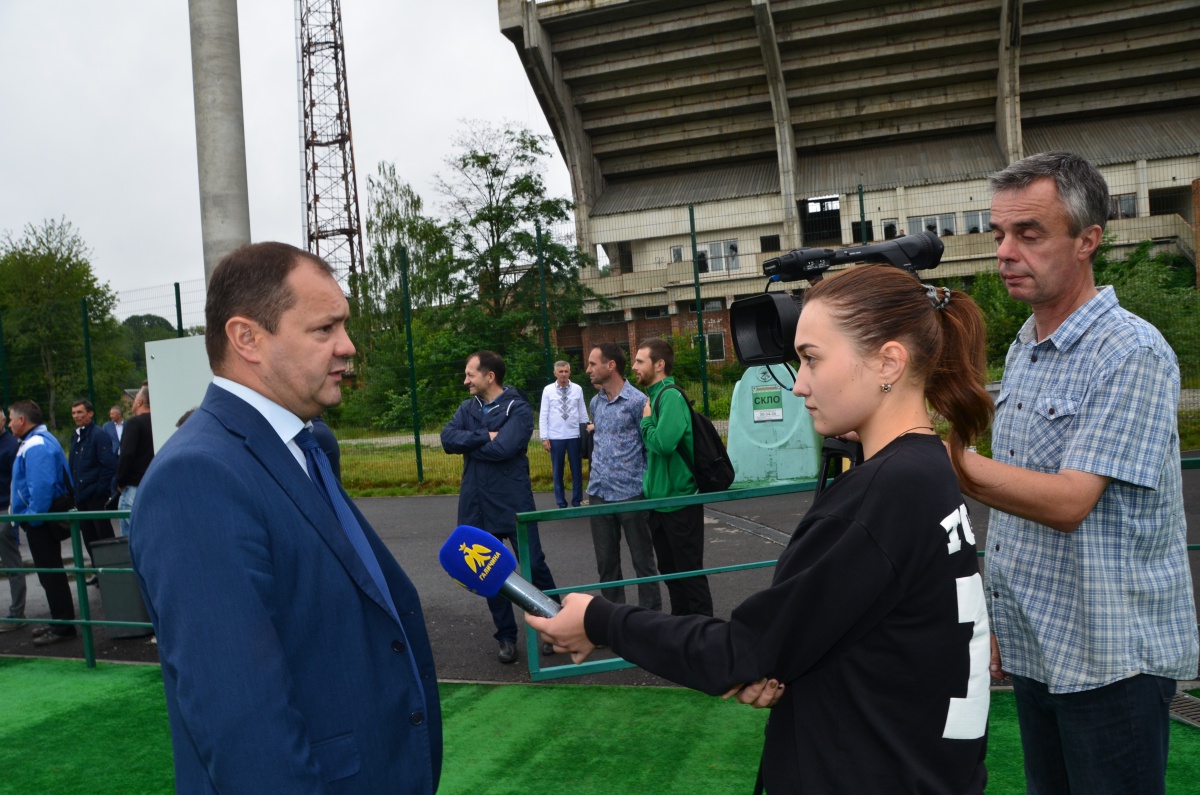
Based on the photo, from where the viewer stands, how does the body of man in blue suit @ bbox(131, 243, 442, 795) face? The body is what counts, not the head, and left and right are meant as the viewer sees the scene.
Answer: facing to the right of the viewer

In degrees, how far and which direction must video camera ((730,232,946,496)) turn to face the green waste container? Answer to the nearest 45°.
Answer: approximately 90° to its right

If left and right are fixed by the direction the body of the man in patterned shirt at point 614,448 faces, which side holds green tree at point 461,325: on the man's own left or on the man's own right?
on the man's own right

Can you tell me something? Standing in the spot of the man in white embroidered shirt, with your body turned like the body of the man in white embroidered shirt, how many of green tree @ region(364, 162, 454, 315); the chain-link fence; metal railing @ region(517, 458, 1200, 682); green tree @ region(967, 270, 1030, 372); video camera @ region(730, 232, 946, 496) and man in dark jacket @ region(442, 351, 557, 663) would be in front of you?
3

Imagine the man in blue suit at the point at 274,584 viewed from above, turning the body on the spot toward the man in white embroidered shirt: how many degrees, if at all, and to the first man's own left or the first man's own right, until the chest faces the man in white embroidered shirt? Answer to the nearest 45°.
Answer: approximately 90° to the first man's own left

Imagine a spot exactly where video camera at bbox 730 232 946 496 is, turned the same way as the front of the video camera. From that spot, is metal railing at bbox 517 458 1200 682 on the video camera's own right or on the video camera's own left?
on the video camera's own right

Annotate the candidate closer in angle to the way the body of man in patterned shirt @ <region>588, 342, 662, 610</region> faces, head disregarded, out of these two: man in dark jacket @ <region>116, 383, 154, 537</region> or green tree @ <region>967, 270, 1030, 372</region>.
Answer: the man in dark jacket
